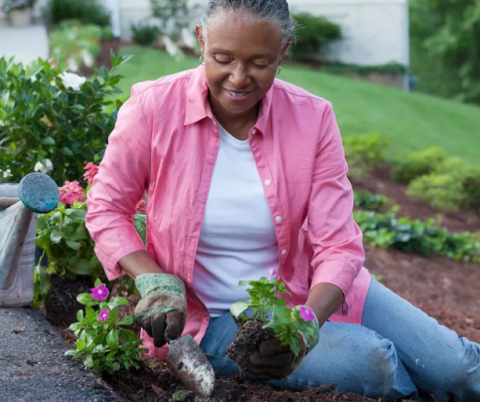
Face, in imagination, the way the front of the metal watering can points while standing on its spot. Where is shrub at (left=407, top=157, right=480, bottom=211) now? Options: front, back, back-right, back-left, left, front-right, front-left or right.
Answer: left

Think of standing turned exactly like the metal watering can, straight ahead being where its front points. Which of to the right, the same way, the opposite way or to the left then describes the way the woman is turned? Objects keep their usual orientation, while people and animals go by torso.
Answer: to the right

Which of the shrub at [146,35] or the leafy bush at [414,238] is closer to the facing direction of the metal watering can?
the leafy bush

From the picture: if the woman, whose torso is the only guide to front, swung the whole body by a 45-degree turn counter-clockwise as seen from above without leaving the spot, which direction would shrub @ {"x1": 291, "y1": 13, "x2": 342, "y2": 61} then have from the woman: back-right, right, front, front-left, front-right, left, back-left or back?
back-left

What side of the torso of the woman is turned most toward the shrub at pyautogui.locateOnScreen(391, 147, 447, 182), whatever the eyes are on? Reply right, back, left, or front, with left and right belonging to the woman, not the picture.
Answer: back

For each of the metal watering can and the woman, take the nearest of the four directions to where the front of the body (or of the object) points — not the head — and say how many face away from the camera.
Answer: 0

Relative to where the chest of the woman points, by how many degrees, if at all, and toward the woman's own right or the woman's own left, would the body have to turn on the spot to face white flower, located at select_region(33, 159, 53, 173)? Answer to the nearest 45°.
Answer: approximately 135° to the woman's own right

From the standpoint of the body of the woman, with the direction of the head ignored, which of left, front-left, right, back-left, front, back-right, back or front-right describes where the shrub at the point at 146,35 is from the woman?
back

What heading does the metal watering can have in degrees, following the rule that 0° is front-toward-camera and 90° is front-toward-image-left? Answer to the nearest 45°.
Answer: approximately 315°

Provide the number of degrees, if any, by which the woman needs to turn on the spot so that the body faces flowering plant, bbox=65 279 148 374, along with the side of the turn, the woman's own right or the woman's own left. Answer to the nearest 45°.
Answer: approximately 45° to the woman's own right

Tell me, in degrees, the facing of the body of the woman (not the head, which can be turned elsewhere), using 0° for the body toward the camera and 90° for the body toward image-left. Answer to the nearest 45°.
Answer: approximately 0°

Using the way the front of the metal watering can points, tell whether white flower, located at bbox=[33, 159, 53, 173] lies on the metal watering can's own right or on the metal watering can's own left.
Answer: on the metal watering can's own left
